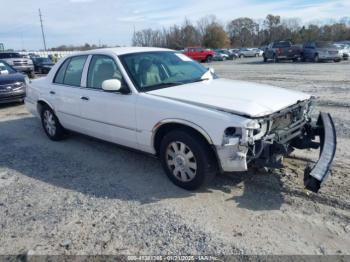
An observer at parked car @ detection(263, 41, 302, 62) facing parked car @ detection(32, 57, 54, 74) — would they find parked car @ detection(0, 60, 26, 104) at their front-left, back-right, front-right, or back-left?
front-left

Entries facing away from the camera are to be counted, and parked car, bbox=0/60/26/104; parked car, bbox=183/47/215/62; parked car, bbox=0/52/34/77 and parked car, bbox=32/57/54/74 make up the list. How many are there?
0

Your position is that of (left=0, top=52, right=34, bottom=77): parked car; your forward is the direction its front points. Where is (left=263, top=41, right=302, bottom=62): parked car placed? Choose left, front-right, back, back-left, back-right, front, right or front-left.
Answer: front-left

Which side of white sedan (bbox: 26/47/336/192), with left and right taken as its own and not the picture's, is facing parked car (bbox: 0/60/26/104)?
back

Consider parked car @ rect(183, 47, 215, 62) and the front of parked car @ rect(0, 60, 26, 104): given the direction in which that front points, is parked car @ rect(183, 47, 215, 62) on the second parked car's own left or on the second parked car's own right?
on the second parked car's own left

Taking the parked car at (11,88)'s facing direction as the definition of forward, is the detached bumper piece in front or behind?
in front

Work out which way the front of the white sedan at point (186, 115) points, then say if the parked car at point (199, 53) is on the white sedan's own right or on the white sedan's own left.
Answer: on the white sedan's own left

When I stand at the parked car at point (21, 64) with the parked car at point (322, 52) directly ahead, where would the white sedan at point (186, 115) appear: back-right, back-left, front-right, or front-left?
front-right

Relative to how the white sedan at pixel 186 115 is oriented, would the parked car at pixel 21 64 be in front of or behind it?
behind

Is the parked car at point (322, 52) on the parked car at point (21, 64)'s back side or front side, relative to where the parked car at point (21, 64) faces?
on the front side

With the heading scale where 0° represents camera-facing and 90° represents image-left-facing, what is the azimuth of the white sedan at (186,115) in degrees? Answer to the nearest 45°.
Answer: approximately 315°

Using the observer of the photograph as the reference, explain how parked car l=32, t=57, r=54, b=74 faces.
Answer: facing the viewer and to the right of the viewer
